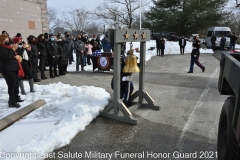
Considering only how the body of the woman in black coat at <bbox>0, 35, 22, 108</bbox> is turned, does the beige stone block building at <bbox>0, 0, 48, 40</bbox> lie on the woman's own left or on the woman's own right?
on the woman's own left

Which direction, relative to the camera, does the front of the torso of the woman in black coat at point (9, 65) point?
to the viewer's right
